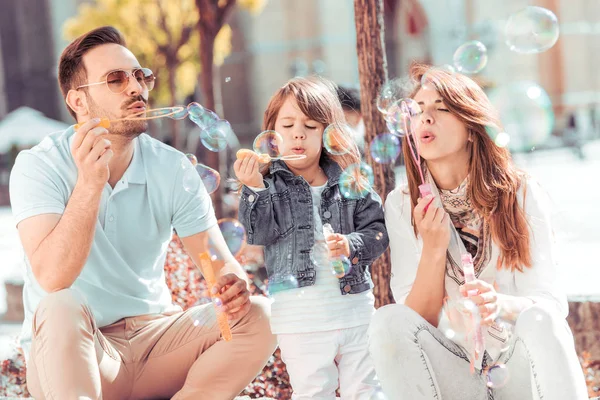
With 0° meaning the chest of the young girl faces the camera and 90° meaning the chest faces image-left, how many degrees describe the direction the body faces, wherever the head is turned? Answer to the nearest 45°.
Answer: approximately 0°

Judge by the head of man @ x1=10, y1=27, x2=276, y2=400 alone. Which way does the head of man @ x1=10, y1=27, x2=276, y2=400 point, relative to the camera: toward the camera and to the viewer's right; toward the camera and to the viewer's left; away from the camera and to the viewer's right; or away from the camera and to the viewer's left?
toward the camera and to the viewer's right

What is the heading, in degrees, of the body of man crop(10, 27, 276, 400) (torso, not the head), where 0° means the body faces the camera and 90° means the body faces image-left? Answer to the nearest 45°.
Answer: approximately 315°

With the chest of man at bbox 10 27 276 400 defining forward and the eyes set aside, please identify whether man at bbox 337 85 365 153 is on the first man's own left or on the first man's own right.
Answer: on the first man's own left

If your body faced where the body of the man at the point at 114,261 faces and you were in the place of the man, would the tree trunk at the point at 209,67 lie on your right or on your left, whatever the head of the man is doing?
on your left

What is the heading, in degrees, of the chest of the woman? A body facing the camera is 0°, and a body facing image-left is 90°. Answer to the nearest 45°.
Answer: approximately 0°

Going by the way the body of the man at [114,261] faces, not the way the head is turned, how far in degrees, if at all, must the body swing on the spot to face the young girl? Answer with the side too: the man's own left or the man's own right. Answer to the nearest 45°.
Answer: approximately 45° to the man's own left

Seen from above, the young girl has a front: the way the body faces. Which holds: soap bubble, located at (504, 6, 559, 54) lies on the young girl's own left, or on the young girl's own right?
on the young girl's own left

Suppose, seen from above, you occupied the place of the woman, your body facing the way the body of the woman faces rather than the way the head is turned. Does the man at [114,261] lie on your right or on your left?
on your right

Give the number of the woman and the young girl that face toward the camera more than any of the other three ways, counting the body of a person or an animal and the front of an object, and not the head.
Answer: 2

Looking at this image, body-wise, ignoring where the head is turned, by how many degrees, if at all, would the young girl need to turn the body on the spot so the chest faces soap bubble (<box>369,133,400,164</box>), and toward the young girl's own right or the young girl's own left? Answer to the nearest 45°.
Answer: approximately 135° to the young girl's own left
